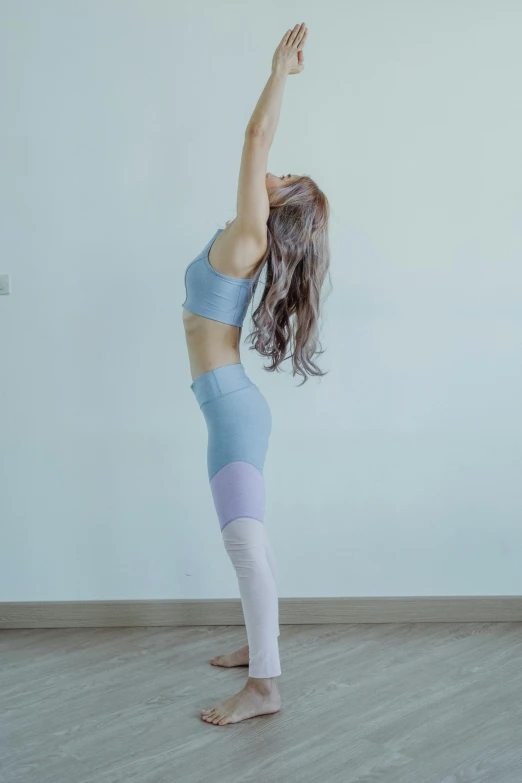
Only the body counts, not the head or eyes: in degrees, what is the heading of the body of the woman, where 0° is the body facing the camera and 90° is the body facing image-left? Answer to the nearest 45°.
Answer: approximately 90°

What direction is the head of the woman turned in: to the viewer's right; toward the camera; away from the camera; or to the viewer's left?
to the viewer's left
